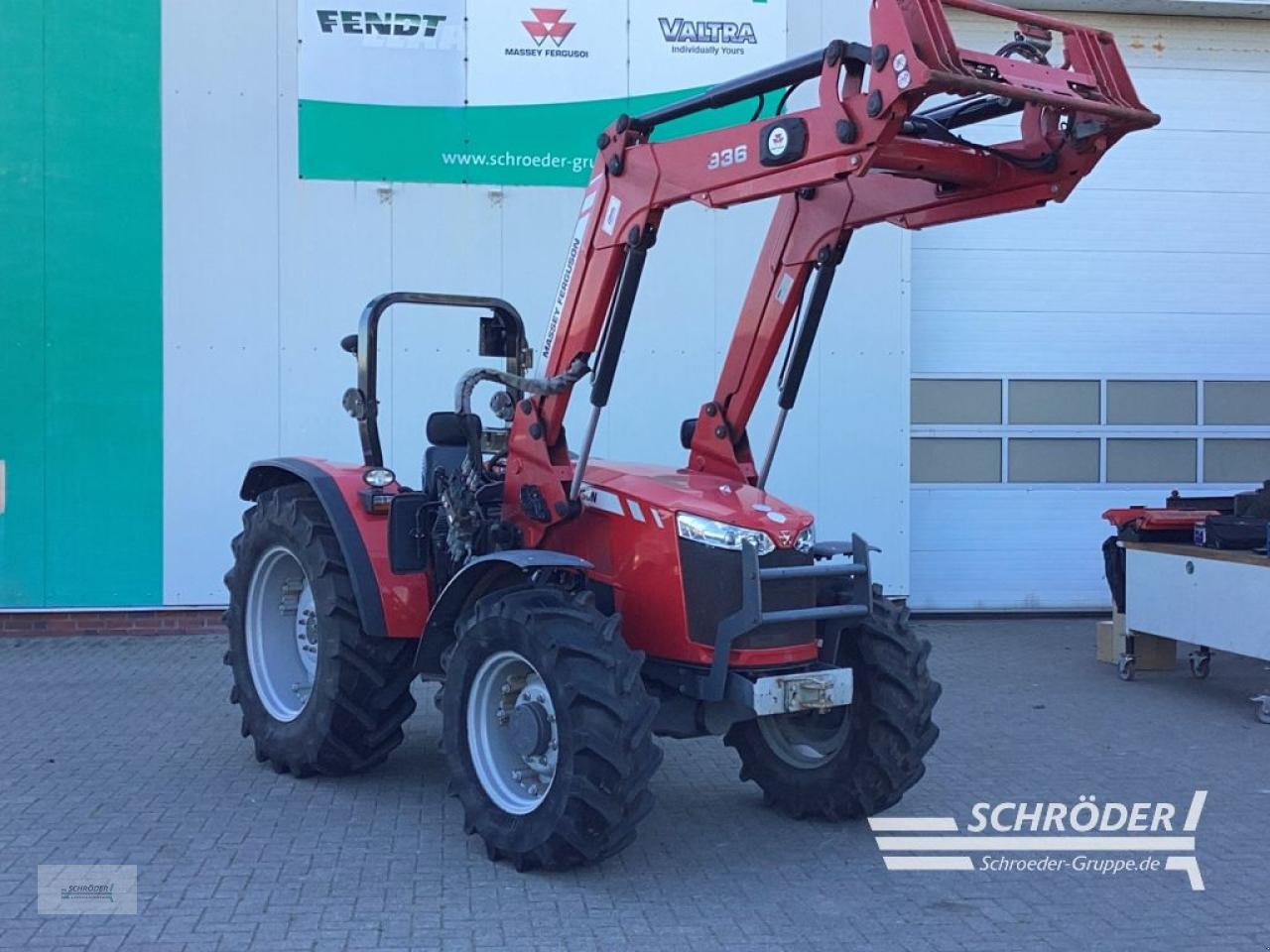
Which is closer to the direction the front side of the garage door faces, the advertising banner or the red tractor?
the red tractor

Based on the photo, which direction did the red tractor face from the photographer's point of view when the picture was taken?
facing the viewer and to the right of the viewer

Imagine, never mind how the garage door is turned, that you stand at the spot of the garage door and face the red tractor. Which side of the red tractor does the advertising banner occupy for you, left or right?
right

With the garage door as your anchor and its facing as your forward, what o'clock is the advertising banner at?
The advertising banner is roughly at 2 o'clock from the garage door.

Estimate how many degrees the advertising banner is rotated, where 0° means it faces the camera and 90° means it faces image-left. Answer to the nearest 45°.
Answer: approximately 0°

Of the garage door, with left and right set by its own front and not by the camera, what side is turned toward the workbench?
front

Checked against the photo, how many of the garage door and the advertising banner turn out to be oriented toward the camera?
2

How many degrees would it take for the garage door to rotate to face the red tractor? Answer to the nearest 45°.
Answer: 0° — it already faces it

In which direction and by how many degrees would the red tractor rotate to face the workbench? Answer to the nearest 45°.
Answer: approximately 90° to its left

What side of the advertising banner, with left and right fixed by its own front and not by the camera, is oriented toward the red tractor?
front

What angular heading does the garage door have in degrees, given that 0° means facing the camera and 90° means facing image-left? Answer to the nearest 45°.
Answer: approximately 0°
